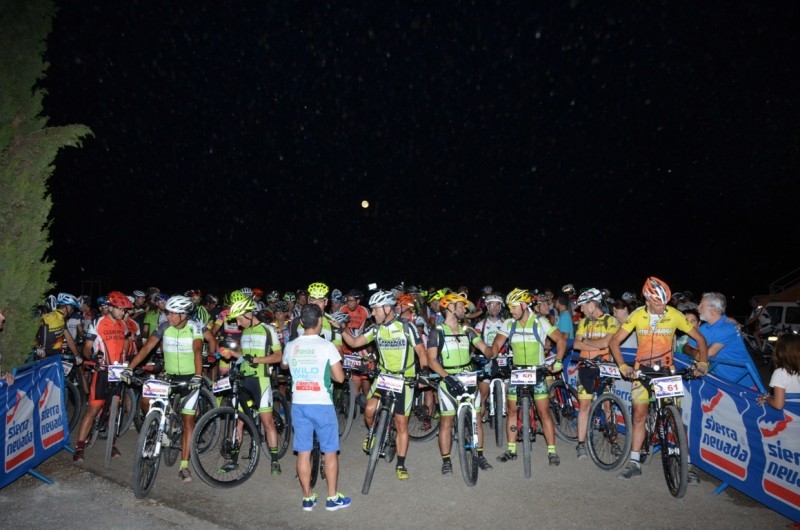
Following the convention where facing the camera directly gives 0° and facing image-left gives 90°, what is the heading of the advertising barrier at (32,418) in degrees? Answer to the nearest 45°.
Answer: approximately 315°

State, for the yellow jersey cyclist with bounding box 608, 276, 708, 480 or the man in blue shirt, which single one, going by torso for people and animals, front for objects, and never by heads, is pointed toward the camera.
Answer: the yellow jersey cyclist

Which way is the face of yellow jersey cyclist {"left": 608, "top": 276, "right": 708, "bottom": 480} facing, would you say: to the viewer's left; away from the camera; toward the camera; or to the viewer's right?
toward the camera

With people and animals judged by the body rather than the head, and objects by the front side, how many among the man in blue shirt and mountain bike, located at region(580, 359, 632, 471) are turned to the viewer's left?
1

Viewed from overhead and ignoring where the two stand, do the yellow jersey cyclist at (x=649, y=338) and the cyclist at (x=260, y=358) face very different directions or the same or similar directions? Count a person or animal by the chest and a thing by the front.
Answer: same or similar directions

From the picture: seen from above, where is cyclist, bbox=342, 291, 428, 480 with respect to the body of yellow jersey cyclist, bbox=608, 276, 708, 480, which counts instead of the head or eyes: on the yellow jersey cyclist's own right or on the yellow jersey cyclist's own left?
on the yellow jersey cyclist's own right

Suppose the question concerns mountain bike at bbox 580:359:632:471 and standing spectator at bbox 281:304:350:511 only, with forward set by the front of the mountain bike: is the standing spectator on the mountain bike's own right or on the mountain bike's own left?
on the mountain bike's own right

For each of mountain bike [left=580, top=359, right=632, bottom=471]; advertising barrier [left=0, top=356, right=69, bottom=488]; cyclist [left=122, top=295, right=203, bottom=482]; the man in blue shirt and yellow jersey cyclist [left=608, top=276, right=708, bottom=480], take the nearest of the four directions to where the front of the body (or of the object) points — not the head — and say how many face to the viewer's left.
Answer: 1

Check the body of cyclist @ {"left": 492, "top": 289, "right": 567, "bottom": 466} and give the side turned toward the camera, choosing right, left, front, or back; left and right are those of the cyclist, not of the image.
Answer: front

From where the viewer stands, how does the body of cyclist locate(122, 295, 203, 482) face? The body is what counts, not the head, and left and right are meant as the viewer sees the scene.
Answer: facing the viewer

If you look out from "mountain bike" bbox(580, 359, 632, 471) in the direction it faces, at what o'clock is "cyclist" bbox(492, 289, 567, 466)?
The cyclist is roughly at 4 o'clock from the mountain bike.

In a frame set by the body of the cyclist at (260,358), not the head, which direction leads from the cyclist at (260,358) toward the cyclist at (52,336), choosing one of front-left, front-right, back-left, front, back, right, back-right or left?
right

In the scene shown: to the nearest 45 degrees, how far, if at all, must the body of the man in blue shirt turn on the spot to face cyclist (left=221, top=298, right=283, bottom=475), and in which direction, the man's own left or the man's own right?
approximately 45° to the man's own left

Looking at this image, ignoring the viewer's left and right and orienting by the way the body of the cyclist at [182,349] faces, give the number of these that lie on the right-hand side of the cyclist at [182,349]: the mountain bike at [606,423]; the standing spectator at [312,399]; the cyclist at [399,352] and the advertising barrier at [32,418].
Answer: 1

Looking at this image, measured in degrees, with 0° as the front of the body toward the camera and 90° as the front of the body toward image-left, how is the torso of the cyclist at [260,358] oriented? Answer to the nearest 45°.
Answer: approximately 45°

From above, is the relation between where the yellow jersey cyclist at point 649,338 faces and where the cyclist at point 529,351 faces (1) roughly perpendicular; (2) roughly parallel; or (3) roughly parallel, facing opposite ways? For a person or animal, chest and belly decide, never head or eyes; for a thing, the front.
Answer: roughly parallel

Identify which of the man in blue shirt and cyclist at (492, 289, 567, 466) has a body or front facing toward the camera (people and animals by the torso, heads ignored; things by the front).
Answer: the cyclist

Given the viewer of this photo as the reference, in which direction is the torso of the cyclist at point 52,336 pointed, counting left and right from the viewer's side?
facing the viewer and to the right of the viewer

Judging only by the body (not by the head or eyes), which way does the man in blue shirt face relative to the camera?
to the viewer's left
